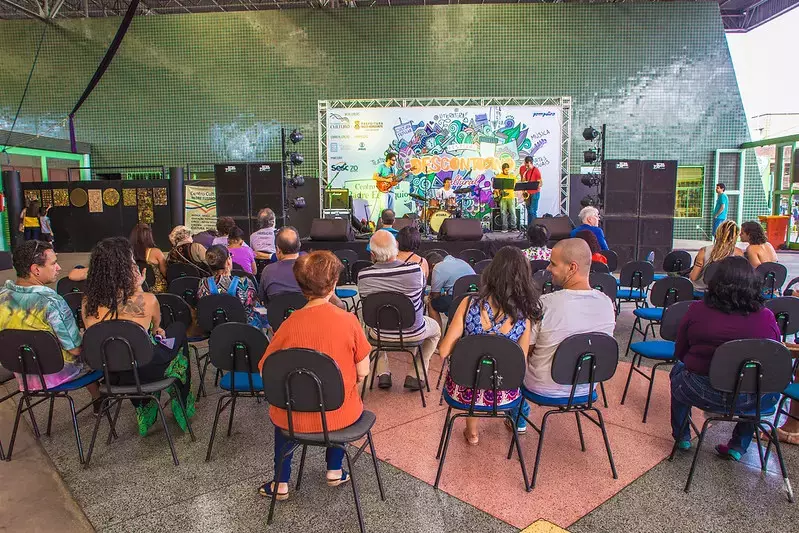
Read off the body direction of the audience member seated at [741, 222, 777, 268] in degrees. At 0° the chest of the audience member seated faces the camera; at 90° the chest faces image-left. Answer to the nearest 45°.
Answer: approximately 135°

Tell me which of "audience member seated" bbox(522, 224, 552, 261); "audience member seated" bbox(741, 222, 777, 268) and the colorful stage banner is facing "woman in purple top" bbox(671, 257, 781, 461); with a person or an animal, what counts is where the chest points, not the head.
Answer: the colorful stage banner

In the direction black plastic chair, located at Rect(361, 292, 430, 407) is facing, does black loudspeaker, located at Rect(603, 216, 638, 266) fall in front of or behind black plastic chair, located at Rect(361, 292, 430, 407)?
in front

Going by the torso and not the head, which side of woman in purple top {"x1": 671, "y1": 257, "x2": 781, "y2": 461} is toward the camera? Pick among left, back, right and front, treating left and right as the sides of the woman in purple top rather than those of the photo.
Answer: back

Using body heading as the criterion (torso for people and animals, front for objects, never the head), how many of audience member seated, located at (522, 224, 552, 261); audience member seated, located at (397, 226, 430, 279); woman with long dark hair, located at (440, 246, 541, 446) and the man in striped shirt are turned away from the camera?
4

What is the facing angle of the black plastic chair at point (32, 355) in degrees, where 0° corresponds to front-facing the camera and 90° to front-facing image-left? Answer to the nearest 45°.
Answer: approximately 225°

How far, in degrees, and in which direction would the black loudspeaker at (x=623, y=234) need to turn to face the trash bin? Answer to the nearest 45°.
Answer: approximately 135° to its left

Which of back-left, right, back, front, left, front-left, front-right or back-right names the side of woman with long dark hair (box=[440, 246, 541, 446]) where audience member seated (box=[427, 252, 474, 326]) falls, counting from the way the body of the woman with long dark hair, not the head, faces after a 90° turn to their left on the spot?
right

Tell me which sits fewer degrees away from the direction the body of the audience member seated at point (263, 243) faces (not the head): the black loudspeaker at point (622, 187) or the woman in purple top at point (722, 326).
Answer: the black loudspeaker

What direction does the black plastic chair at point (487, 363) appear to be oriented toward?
away from the camera

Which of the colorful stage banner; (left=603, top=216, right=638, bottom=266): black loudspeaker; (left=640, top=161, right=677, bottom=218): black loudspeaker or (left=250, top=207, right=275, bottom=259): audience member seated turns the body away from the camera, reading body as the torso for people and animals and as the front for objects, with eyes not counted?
the audience member seated

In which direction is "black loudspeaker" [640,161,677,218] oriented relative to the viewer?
toward the camera

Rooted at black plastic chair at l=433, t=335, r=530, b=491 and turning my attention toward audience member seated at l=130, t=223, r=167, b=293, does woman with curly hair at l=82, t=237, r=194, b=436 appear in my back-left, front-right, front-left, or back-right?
front-left

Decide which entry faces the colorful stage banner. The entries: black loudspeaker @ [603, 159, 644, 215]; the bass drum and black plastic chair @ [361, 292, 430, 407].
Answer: the black plastic chair

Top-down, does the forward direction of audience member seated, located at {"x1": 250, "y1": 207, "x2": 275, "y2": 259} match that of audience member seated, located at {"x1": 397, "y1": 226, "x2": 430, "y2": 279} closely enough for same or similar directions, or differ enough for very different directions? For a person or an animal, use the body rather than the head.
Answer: same or similar directions

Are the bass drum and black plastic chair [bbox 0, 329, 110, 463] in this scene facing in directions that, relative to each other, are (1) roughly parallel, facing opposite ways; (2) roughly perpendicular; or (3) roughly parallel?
roughly parallel, facing opposite ways

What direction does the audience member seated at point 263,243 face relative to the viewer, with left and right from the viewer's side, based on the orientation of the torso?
facing away from the viewer
